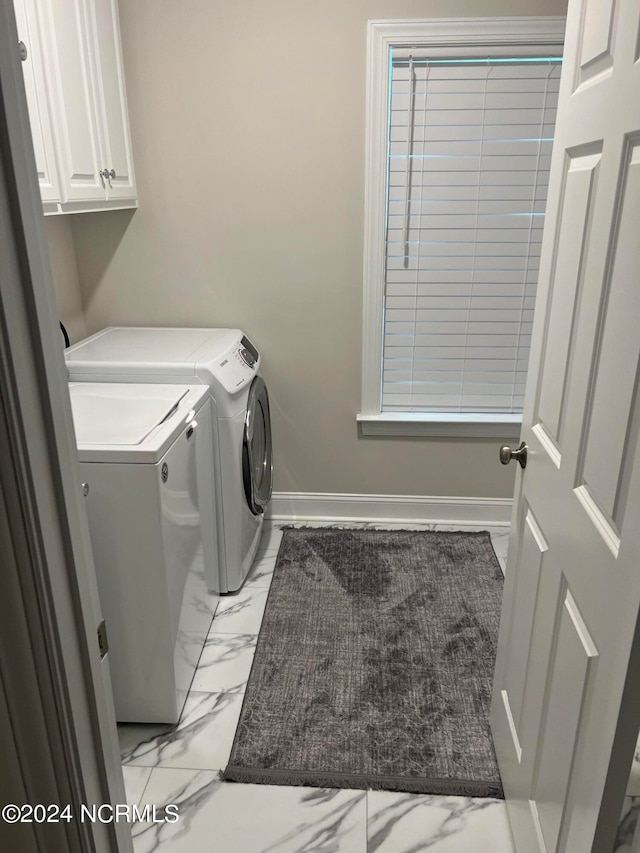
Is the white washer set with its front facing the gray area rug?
yes

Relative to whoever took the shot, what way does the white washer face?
facing to the right of the viewer

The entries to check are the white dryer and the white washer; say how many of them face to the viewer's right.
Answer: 2

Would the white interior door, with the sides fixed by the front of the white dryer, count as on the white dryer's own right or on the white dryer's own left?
on the white dryer's own right

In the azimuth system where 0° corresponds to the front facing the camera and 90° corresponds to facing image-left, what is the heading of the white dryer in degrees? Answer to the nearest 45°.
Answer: approximately 270°

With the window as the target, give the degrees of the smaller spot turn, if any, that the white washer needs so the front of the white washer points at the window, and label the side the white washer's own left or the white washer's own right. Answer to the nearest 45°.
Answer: approximately 45° to the white washer's own left
